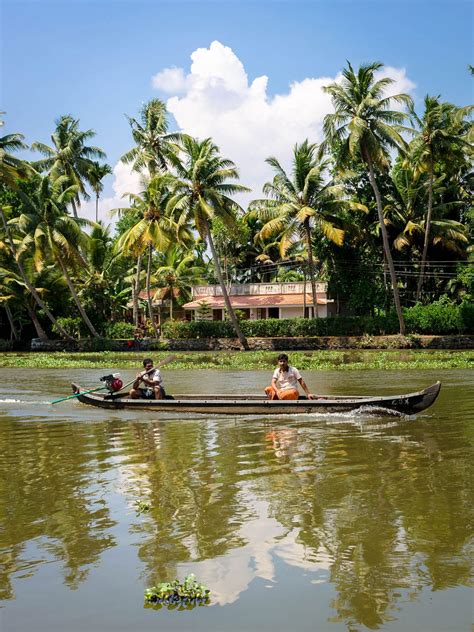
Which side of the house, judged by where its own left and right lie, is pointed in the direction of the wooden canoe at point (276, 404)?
front

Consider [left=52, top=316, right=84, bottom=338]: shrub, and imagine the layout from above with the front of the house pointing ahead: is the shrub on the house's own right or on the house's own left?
on the house's own right

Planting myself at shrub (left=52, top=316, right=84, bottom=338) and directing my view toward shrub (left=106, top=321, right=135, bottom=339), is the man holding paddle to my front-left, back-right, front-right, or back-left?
front-right

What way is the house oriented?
toward the camera

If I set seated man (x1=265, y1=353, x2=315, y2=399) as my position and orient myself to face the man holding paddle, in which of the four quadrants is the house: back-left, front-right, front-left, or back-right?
front-right

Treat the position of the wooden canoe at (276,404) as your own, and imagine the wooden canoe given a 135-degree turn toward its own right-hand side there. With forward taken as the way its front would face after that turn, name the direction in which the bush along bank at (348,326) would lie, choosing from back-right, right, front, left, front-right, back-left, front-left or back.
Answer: back-right

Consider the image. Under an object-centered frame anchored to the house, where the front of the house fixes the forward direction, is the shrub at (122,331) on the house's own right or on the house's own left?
on the house's own right

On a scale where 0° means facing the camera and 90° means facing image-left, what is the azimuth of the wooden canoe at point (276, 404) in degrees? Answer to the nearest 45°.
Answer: approximately 270°

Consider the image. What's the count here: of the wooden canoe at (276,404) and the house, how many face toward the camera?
1

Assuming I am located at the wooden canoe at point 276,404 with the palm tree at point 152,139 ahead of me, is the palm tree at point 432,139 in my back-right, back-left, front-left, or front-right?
front-right

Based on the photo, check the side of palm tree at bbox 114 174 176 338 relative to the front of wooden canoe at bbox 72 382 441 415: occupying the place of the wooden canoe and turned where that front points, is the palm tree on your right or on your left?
on your left

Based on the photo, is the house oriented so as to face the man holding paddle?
yes

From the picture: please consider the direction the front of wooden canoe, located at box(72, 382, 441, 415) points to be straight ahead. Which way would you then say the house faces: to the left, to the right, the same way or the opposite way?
to the right

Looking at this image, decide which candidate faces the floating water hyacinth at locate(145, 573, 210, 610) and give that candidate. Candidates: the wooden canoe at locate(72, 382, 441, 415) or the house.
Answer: the house
